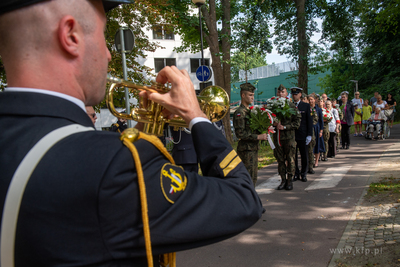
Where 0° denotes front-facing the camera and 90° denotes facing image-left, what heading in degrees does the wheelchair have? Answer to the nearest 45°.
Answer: approximately 45°

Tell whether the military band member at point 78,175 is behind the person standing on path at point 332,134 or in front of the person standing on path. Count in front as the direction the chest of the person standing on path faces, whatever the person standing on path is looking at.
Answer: in front

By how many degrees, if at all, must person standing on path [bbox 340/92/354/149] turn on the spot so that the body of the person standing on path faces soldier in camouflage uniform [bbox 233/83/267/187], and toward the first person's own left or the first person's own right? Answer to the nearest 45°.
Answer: approximately 45° to the first person's own left

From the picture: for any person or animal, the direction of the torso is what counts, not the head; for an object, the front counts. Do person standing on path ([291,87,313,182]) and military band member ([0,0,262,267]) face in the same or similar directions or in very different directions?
very different directions

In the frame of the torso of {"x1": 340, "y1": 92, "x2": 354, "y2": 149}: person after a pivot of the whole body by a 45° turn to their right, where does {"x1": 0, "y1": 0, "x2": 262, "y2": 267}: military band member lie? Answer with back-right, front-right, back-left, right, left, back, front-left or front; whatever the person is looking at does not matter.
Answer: left

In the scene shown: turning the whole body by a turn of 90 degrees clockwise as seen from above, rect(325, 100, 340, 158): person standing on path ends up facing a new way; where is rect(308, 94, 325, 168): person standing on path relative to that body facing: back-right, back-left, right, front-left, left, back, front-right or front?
back-left

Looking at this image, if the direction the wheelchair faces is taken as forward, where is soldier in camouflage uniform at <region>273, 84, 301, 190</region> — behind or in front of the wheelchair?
in front

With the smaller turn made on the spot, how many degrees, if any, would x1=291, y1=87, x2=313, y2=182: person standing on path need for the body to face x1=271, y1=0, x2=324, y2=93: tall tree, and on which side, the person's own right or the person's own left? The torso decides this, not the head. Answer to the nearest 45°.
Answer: approximately 135° to the person's own right

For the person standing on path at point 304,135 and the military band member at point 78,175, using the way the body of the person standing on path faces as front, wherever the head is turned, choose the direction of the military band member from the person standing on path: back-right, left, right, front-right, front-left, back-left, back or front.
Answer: front-left

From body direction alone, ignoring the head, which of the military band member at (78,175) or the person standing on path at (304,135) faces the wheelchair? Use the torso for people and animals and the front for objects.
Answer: the military band member

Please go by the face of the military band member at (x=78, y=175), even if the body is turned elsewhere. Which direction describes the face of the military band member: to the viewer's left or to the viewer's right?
to the viewer's right

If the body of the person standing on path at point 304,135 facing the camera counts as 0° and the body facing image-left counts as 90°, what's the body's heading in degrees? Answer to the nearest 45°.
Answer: approximately 45°
